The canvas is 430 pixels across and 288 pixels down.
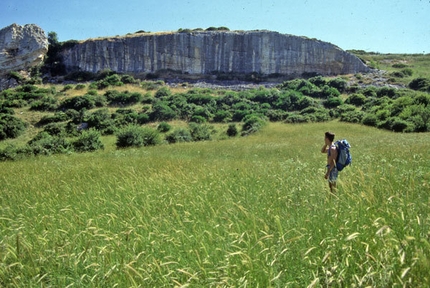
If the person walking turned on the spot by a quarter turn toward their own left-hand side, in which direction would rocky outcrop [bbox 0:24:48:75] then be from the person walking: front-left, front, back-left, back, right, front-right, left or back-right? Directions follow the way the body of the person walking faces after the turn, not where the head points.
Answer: back-right

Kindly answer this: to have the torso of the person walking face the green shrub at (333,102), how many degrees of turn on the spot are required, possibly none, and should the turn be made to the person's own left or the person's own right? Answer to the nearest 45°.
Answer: approximately 90° to the person's own right

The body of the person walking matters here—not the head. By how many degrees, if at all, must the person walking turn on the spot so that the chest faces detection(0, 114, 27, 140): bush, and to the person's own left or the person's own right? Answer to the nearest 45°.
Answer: approximately 45° to the person's own right

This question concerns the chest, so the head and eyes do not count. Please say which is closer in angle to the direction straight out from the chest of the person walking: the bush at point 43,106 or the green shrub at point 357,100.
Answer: the bush

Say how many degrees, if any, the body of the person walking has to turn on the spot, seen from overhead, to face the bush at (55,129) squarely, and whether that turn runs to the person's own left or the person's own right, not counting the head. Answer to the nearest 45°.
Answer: approximately 45° to the person's own right

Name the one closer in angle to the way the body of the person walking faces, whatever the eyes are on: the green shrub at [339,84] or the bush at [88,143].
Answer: the bush

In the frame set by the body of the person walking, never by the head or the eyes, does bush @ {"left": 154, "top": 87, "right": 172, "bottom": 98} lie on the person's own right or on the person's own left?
on the person's own right

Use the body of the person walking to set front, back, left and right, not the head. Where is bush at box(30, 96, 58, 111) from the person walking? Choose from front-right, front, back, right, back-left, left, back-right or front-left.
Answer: front-right

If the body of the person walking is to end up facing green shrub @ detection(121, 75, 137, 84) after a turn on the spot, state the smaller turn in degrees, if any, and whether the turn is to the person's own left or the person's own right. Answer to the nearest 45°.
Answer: approximately 45° to the person's own right

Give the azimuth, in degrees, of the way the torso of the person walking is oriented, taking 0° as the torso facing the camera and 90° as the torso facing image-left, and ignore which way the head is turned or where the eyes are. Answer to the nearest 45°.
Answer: approximately 90°
